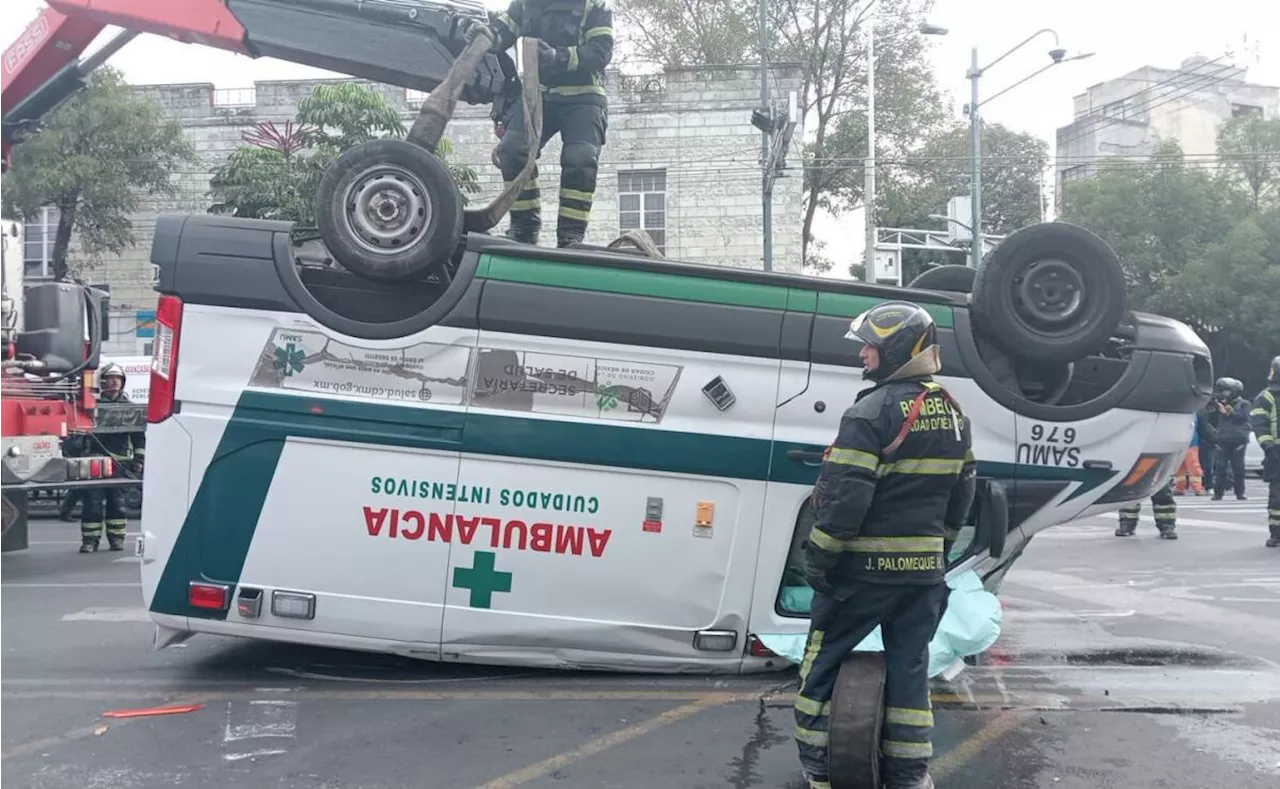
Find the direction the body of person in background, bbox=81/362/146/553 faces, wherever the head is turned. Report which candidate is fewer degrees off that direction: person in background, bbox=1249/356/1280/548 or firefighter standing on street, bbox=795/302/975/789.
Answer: the firefighter standing on street

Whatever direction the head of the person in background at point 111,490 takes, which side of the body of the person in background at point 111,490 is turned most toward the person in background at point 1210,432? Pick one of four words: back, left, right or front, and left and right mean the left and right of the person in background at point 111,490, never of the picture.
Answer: left

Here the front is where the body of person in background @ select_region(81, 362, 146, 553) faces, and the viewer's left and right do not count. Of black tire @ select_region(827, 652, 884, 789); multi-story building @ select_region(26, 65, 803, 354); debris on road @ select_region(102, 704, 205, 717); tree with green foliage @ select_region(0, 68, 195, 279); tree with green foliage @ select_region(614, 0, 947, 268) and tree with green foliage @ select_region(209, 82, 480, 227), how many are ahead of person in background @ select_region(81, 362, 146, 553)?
2

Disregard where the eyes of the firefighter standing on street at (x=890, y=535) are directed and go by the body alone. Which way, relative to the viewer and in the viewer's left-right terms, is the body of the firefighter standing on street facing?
facing away from the viewer and to the left of the viewer

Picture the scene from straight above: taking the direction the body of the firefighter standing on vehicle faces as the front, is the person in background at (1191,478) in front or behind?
behind

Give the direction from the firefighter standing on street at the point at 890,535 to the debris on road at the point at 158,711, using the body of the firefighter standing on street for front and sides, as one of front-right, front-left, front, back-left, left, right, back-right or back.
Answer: front-left

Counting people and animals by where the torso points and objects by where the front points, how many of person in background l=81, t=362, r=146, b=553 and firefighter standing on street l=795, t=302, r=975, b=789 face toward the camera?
1

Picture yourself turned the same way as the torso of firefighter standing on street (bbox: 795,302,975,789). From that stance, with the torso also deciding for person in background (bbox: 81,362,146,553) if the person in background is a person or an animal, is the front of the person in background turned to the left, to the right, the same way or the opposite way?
the opposite way
